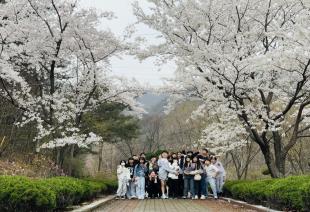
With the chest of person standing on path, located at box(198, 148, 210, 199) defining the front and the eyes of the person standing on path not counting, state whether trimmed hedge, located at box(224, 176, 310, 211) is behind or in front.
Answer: in front

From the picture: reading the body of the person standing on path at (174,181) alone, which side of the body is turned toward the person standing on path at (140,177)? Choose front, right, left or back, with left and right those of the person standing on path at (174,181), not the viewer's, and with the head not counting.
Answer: right

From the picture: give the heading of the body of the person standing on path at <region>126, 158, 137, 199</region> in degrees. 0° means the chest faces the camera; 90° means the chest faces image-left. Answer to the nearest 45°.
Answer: approximately 0°

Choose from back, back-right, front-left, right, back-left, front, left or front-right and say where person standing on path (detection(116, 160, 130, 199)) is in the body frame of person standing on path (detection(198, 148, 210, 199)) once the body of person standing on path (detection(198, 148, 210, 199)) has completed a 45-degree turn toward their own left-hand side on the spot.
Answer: back-right

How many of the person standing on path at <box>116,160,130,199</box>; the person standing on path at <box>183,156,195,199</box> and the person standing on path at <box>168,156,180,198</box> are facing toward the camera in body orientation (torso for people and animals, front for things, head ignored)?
3

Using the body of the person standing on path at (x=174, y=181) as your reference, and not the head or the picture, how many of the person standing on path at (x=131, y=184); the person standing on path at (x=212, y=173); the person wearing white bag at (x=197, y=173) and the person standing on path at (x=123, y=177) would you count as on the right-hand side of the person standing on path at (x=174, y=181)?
2

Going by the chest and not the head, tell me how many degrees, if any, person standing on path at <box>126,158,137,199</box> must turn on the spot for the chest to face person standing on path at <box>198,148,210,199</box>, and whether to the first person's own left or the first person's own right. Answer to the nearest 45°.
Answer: approximately 90° to the first person's own left

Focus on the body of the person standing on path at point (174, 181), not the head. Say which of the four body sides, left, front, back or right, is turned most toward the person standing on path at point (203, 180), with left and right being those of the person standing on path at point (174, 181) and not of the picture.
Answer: left

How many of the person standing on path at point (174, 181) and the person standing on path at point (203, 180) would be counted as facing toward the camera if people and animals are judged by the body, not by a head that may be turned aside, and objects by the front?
2
